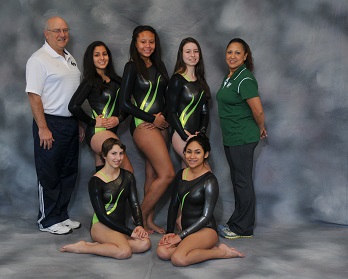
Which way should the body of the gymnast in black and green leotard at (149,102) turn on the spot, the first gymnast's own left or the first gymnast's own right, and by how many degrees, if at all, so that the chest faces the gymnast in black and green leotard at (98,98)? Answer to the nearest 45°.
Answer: approximately 135° to the first gymnast's own right

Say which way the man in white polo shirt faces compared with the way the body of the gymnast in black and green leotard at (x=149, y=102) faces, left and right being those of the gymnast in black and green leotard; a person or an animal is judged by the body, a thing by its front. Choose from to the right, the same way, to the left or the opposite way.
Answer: the same way

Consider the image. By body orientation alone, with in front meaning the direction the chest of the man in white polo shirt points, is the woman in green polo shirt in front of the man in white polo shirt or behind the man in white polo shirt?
in front

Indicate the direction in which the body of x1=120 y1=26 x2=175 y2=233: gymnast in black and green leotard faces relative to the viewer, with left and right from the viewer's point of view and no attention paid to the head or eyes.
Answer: facing the viewer and to the right of the viewer

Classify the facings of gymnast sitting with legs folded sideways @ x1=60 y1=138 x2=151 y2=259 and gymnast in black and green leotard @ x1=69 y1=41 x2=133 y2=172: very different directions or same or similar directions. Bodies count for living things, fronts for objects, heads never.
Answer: same or similar directions

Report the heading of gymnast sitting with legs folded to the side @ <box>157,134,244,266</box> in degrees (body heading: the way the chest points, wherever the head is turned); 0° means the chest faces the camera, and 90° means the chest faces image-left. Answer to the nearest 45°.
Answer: approximately 45°

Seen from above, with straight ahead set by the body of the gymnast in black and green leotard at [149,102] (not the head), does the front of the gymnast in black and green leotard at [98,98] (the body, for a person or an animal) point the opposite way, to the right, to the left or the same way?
the same way

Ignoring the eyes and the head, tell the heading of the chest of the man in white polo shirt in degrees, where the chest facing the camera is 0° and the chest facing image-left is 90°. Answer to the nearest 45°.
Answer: approximately 315°

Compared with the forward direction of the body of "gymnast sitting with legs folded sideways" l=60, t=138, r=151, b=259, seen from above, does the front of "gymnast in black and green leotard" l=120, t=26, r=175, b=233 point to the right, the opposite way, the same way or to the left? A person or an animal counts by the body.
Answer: the same way

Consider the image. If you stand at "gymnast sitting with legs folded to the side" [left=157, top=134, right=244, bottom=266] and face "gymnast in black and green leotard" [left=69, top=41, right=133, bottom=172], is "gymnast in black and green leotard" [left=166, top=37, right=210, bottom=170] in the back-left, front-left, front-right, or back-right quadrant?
front-right

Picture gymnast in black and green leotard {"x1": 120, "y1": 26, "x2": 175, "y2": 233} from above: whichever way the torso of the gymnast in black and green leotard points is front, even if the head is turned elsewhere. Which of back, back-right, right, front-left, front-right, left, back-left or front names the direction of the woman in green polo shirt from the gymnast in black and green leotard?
front-left

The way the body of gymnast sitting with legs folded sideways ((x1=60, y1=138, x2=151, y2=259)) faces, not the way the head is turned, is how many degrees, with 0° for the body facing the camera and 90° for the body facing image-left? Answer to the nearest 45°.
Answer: approximately 315°

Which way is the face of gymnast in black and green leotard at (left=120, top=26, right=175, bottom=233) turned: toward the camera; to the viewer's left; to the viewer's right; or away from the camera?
toward the camera
